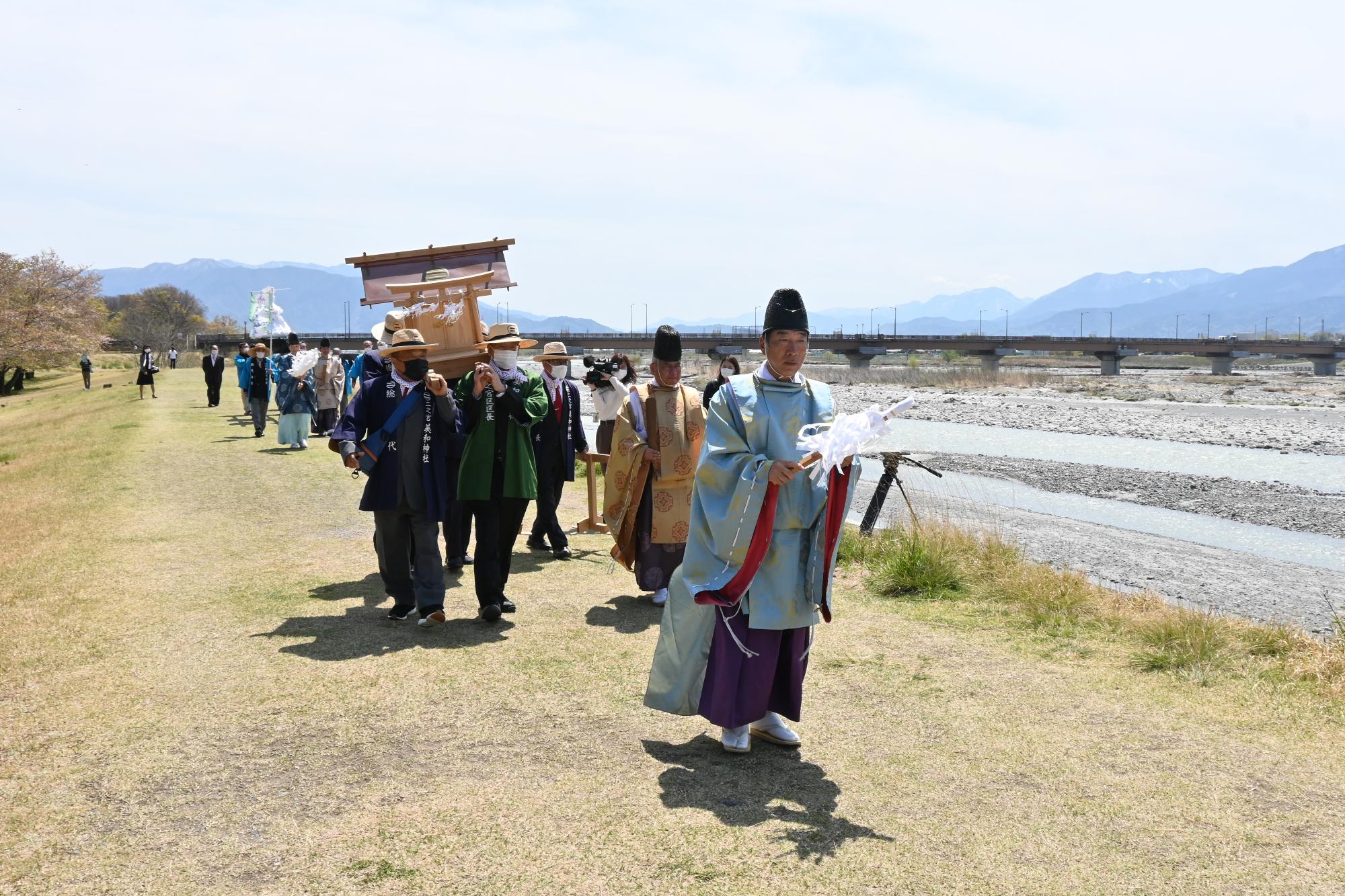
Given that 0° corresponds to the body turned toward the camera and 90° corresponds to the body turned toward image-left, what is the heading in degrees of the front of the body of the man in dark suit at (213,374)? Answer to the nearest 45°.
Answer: approximately 0°

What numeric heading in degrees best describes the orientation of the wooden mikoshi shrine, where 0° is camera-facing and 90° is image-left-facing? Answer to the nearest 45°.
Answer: approximately 0°

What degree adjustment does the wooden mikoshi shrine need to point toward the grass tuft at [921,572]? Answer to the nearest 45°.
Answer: approximately 90° to its left

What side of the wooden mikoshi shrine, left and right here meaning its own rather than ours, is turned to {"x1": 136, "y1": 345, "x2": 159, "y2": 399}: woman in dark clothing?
back

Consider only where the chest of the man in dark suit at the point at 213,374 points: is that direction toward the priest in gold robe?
yes

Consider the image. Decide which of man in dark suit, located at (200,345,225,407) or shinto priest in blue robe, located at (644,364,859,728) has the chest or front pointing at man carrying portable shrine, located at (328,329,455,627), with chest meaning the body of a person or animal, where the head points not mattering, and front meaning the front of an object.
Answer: the man in dark suit

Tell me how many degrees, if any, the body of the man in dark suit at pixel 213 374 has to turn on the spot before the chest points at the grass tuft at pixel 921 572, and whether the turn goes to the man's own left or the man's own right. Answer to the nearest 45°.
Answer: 0° — they already face it

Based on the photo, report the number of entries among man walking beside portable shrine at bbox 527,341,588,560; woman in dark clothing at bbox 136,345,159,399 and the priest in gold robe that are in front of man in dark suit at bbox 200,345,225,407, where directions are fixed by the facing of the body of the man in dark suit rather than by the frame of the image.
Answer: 2

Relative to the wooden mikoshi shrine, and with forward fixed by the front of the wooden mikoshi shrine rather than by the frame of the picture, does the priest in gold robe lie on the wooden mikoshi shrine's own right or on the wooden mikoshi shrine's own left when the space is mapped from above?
on the wooden mikoshi shrine's own left
